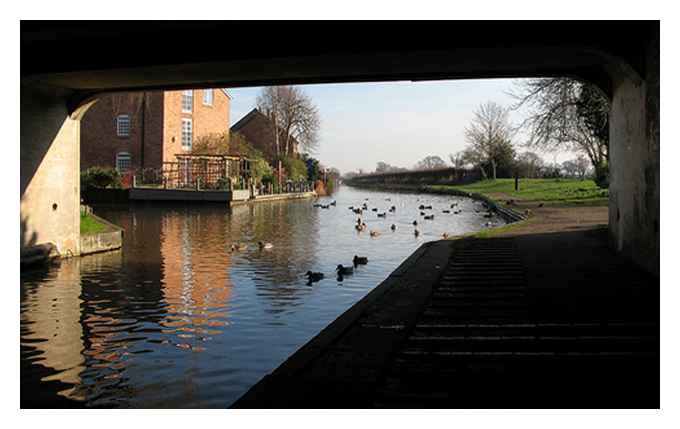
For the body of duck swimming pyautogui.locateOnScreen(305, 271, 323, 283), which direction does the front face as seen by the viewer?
to the viewer's left
